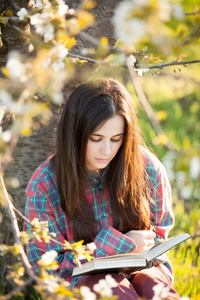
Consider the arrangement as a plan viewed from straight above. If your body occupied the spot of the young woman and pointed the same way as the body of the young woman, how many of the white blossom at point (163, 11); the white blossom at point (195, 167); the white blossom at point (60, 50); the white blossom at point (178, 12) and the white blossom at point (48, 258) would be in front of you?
5

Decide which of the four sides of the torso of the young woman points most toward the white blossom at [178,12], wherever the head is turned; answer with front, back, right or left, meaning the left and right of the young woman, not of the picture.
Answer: front

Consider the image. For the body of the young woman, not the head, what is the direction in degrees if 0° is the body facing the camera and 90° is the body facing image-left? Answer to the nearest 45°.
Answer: approximately 0°

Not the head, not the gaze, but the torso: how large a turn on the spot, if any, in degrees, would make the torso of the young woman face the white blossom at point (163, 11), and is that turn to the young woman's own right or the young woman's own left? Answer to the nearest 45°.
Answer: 0° — they already face it

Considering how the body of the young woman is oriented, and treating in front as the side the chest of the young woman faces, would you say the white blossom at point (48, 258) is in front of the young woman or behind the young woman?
in front
